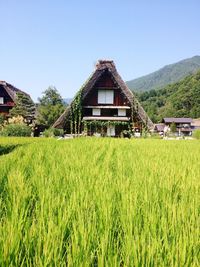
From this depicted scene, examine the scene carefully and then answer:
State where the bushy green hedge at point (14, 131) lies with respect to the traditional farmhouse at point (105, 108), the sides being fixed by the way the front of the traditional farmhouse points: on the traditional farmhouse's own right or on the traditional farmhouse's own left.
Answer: on the traditional farmhouse's own right

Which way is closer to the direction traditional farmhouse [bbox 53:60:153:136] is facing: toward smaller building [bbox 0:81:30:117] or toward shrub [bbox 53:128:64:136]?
the shrub

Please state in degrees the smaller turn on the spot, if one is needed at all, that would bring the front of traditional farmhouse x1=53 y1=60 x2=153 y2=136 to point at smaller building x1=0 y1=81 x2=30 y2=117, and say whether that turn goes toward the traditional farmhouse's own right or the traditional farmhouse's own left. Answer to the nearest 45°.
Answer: approximately 135° to the traditional farmhouse's own right

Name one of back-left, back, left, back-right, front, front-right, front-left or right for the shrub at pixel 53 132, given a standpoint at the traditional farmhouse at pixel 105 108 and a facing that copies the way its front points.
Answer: right

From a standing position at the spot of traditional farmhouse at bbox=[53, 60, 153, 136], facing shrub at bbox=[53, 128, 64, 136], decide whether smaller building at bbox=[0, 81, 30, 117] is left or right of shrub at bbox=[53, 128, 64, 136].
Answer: right

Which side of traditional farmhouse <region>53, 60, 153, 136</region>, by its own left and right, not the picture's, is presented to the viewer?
front

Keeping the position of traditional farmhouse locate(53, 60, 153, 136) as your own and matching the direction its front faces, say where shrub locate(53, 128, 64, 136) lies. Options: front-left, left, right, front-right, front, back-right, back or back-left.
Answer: right

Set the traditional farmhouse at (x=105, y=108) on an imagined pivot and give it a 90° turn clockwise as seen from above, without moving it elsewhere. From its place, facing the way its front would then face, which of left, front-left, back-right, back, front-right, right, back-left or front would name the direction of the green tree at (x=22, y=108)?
front-right

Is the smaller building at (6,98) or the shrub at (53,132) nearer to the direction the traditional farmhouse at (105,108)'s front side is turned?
the shrub
